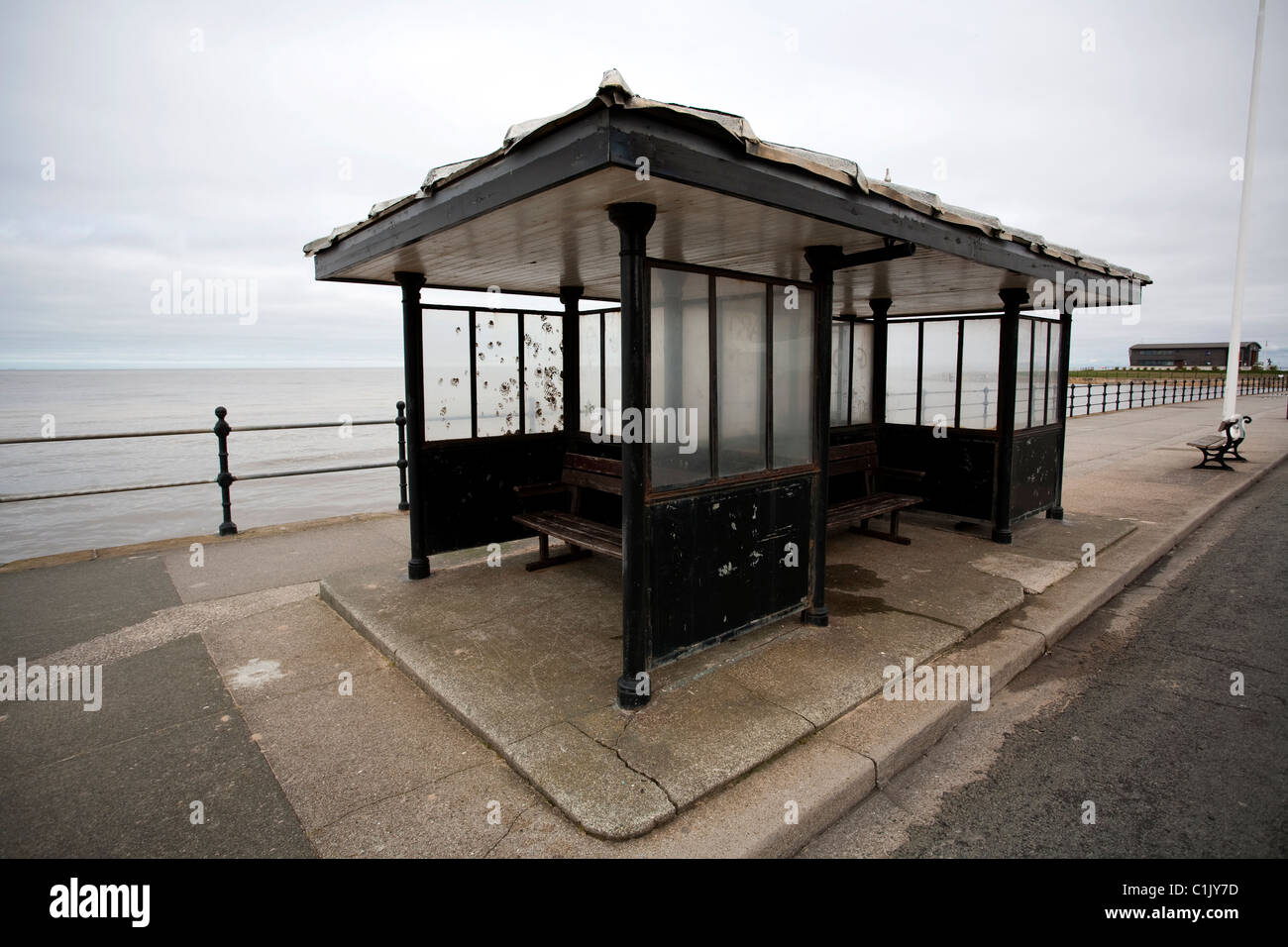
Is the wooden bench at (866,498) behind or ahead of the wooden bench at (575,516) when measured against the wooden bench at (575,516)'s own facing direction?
behind

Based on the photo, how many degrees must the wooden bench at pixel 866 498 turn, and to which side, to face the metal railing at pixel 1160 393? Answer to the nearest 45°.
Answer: approximately 135° to its left

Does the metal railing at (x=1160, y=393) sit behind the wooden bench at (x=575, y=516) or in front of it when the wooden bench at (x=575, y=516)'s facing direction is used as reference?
behind

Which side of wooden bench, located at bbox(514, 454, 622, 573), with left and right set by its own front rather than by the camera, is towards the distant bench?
back

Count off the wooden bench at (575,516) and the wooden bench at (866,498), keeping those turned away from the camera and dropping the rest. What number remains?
0

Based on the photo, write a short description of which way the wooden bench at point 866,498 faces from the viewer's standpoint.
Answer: facing the viewer and to the right of the viewer

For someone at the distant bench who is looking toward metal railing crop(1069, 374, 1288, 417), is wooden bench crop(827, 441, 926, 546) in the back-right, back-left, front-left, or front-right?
back-left

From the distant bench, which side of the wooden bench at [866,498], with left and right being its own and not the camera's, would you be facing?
left
